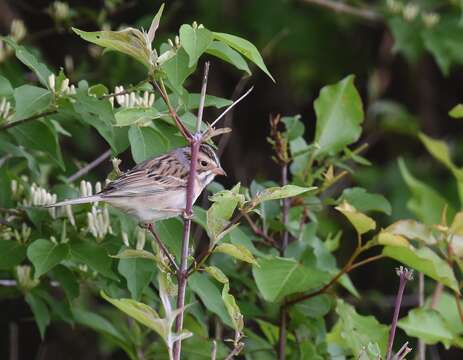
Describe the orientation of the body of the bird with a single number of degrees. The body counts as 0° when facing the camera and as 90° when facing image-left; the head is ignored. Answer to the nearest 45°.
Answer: approximately 270°

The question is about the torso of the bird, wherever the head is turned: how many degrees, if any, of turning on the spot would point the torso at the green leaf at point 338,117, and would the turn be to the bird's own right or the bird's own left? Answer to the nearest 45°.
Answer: approximately 45° to the bird's own left

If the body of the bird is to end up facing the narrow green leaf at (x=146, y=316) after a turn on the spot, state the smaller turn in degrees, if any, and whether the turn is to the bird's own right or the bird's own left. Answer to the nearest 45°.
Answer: approximately 90° to the bird's own right

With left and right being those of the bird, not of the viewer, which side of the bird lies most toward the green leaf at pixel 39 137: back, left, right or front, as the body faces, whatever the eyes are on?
back

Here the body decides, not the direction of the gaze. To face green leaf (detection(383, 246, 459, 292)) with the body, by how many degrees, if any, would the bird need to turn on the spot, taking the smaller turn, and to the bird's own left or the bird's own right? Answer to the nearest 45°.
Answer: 0° — it already faces it

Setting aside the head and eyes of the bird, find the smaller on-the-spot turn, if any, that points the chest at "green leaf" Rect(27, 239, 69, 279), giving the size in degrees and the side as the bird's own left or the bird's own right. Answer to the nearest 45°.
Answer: approximately 180°

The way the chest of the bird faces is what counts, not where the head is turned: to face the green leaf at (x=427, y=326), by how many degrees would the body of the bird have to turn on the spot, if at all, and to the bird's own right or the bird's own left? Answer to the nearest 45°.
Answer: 0° — it already faces it
